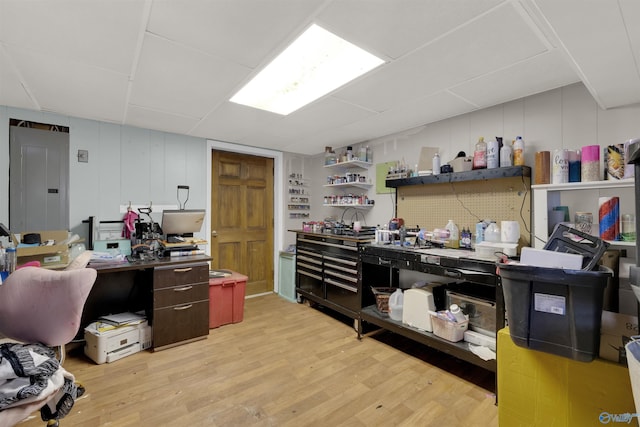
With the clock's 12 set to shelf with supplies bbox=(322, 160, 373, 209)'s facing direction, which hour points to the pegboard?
The pegboard is roughly at 9 o'clock from the shelf with supplies.

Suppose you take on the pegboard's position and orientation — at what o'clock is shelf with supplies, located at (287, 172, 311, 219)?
The shelf with supplies is roughly at 2 o'clock from the pegboard.

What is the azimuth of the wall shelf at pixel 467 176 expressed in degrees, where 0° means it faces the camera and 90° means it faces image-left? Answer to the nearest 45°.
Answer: approximately 45°

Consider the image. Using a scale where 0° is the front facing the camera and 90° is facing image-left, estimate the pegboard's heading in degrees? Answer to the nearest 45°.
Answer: approximately 45°

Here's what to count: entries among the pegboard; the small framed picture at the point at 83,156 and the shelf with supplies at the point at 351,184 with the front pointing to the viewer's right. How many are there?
0

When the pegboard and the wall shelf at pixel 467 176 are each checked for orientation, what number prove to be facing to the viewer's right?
0

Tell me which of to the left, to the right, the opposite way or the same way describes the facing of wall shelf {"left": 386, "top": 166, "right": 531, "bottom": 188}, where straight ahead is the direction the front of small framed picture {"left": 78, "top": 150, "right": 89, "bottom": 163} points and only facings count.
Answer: to the right

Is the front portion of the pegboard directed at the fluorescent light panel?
yes

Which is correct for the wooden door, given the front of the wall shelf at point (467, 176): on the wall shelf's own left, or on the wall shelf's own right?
on the wall shelf's own right

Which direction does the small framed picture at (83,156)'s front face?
toward the camera

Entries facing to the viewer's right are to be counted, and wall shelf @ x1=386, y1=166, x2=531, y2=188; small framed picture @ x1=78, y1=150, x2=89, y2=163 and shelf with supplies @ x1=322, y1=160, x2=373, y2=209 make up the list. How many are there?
0

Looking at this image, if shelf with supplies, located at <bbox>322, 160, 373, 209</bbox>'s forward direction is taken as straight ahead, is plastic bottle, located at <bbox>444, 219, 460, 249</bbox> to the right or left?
on its left

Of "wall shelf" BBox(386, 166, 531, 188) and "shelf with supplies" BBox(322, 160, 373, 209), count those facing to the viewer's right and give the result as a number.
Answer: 0
